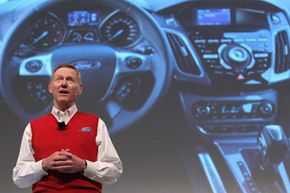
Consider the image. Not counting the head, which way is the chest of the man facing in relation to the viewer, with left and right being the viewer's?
facing the viewer
